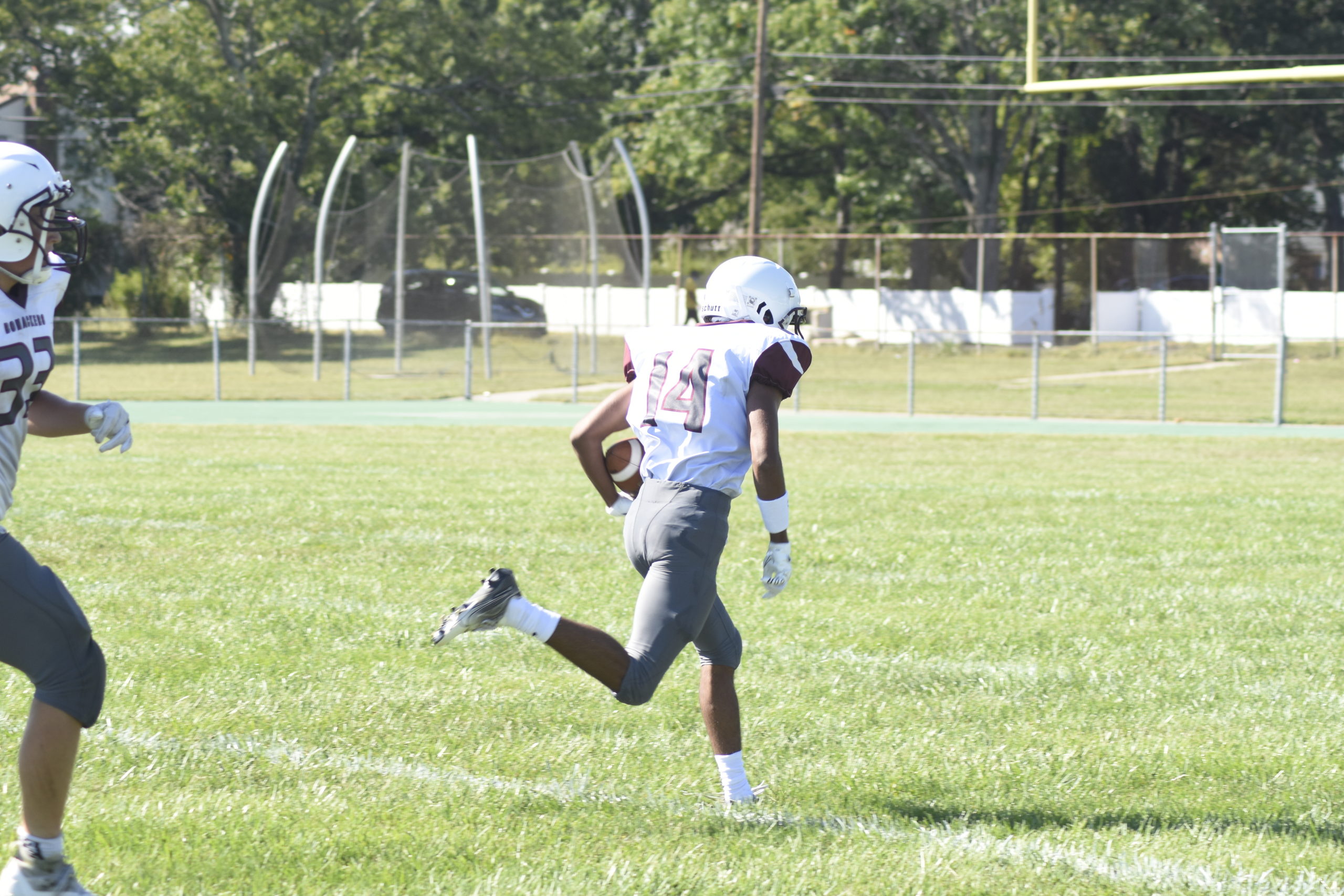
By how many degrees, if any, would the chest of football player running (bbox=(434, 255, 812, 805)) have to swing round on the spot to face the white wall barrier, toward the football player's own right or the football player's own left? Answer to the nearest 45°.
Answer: approximately 45° to the football player's own left

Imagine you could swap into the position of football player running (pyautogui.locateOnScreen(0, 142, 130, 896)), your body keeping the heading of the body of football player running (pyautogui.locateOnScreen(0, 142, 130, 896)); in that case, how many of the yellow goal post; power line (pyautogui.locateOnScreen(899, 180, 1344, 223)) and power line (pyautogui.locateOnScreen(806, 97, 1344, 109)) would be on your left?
3

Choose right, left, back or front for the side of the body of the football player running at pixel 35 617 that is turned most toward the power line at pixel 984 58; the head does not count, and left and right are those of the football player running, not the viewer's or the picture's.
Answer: left

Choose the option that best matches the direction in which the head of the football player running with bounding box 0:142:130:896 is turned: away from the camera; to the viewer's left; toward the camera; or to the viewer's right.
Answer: to the viewer's right

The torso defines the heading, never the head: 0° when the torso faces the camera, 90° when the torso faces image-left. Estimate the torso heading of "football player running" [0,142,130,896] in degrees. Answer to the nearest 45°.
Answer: approximately 315°

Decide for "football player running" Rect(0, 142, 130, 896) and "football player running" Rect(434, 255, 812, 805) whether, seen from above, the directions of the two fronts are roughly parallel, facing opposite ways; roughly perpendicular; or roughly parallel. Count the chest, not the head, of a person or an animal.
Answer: roughly perpendicular

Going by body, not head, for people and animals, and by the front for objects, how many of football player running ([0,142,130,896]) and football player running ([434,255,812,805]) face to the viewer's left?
0

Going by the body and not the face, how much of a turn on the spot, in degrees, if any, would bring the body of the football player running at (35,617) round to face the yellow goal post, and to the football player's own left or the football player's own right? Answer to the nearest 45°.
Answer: approximately 90° to the football player's own left

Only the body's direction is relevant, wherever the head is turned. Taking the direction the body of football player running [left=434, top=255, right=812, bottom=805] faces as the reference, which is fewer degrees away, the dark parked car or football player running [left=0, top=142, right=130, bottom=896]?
the dark parked car

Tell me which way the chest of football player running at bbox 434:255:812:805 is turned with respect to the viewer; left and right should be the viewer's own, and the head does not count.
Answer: facing away from the viewer and to the right of the viewer
